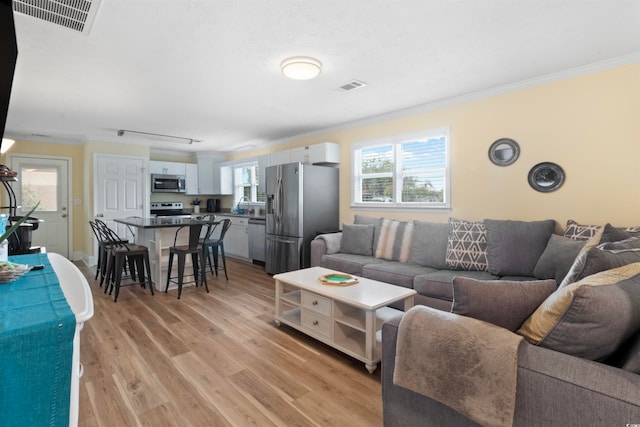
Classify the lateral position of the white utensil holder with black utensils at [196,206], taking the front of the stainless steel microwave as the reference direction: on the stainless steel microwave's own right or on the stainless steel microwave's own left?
on the stainless steel microwave's own left

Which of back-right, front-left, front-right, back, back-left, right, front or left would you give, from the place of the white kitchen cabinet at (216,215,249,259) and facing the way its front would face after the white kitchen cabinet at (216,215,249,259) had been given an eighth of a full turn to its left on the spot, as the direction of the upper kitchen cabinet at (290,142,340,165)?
front-left

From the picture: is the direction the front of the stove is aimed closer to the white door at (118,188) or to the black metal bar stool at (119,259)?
the black metal bar stool

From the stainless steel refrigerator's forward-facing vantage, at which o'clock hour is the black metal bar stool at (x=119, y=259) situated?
The black metal bar stool is roughly at 1 o'clock from the stainless steel refrigerator.

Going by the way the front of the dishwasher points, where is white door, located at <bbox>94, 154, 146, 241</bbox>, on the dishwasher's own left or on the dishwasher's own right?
on the dishwasher's own right

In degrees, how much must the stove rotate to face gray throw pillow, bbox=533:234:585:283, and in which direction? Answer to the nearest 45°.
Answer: approximately 45° to its left

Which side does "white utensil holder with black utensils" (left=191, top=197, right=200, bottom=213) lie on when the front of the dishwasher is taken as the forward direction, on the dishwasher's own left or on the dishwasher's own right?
on the dishwasher's own right

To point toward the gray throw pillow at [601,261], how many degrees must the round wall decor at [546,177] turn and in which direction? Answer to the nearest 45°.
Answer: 0° — it already faces it
